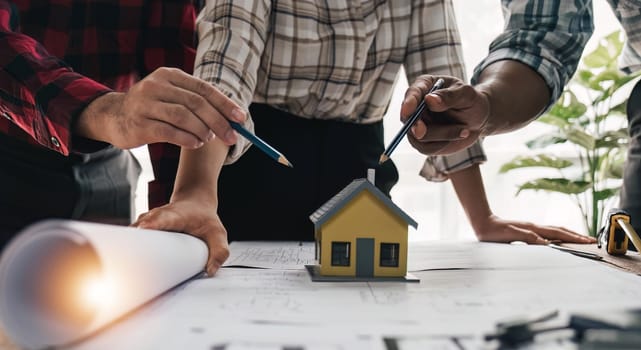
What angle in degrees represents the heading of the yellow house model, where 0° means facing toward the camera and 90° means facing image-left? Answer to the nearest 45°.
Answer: approximately 0°

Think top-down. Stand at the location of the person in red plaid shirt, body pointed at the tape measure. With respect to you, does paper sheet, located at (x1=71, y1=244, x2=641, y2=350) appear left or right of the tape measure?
right

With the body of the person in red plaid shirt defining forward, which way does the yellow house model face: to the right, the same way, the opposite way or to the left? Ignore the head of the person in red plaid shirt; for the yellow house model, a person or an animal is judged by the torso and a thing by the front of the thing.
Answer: to the right

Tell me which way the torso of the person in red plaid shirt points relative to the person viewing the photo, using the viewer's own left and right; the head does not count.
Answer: facing the viewer and to the right of the viewer

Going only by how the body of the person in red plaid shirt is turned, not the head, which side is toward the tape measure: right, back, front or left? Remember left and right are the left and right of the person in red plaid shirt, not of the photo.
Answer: front

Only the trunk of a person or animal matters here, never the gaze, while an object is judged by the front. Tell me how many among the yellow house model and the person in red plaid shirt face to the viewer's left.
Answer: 0

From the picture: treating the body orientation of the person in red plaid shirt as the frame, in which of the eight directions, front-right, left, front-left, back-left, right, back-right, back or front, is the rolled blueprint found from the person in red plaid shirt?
front-right
